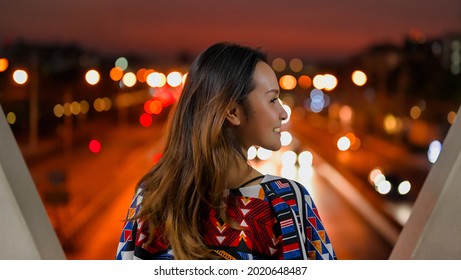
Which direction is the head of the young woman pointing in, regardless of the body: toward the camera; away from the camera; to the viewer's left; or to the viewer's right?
to the viewer's right

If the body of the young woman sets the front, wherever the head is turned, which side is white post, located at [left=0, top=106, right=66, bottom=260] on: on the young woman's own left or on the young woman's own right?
on the young woman's own left

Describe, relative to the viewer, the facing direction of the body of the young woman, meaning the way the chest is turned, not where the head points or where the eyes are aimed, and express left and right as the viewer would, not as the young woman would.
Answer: facing away from the viewer

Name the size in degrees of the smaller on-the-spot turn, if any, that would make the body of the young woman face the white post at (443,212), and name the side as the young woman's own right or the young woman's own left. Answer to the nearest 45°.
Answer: approximately 45° to the young woman's own right
